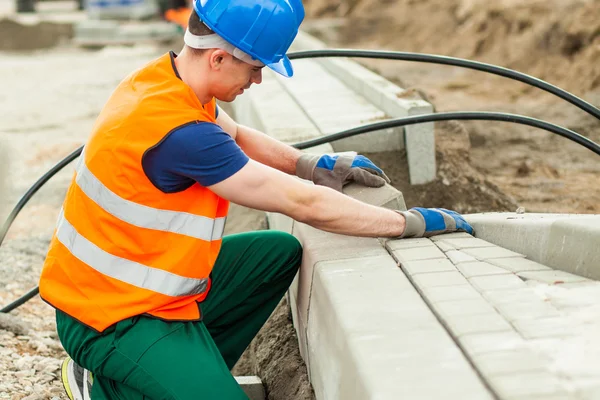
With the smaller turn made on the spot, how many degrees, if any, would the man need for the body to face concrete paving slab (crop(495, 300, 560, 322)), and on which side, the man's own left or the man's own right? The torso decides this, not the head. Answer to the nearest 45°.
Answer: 0° — they already face it

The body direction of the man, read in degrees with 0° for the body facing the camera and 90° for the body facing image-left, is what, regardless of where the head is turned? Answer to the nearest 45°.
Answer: approximately 270°

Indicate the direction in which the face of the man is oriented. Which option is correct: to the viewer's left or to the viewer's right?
to the viewer's right

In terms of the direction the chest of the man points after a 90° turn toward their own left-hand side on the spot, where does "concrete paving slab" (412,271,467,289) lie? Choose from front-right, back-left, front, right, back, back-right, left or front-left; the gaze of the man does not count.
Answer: right

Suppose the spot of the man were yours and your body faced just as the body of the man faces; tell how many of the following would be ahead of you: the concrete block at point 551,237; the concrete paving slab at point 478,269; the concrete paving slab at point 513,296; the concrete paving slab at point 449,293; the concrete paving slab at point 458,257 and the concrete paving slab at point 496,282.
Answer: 6

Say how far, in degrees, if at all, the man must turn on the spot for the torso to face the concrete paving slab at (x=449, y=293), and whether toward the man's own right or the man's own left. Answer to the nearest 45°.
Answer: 0° — they already face it

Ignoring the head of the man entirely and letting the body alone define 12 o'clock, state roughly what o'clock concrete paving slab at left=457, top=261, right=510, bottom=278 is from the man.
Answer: The concrete paving slab is roughly at 12 o'clock from the man.

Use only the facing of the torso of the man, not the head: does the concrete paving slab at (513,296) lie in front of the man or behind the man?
in front

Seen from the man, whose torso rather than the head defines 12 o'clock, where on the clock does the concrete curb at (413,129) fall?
The concrete curb is roughly at 10 o'clock from the man.

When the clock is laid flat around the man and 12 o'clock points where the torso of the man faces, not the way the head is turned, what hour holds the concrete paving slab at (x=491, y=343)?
The concrete paving slab is roughly at 1 o'clock from the man.

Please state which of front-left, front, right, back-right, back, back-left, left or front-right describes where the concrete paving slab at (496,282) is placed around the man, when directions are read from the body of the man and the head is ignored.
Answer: front

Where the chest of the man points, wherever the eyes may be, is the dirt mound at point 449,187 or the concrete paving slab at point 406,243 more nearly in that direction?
the concrete paving slab

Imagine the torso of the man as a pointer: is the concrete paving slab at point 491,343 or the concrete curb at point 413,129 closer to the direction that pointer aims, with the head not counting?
the concrete paving slab

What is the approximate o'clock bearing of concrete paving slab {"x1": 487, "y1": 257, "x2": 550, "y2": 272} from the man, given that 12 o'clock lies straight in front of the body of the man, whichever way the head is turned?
The concrete paving slab is roughly at 12 o'clock from the man.

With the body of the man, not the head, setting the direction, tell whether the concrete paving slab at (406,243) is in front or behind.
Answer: in front

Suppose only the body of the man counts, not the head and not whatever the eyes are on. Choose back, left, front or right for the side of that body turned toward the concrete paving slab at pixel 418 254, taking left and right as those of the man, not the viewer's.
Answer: front

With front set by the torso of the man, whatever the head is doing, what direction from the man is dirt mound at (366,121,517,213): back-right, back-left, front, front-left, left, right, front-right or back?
front-left
